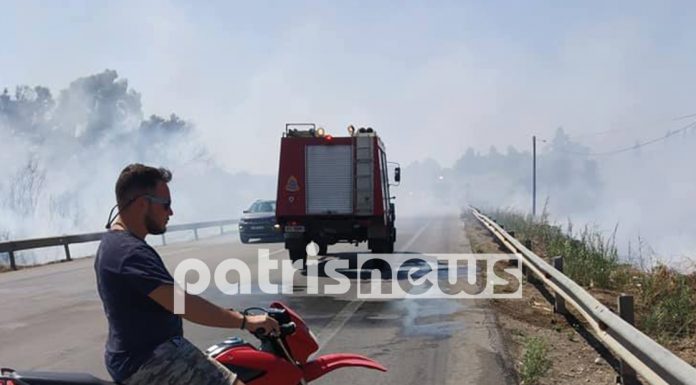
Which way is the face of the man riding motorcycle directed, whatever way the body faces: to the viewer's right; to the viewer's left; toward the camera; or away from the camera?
to the viewer's right

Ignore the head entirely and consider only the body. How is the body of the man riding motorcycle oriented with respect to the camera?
to the viewer's right

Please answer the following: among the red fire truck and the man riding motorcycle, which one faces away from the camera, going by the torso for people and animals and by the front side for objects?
the red fire truck

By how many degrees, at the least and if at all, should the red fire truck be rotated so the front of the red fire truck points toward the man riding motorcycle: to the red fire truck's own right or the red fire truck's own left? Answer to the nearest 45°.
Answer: approximately 180°

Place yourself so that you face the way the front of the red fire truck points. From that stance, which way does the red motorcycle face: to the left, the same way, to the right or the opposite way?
to the right

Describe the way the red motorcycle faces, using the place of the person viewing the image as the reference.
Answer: facing to the right of the viewer

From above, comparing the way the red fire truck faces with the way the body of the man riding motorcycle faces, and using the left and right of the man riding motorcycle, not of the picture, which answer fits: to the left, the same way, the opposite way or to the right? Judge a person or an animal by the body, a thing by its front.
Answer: to the left

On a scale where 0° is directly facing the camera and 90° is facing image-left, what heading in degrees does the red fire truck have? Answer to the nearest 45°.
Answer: approximately 180°

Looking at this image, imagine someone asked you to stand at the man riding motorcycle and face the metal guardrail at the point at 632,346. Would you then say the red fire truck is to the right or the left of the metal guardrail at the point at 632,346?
left

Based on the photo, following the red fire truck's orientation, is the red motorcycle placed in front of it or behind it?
behind
